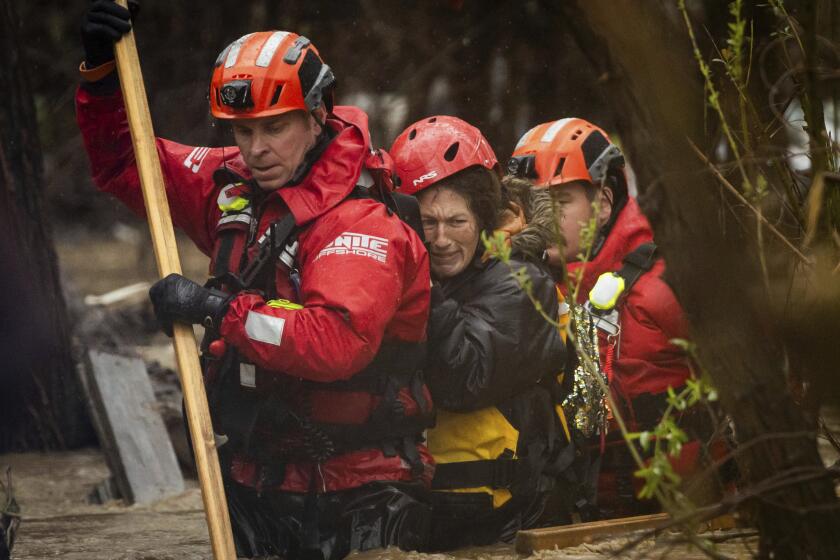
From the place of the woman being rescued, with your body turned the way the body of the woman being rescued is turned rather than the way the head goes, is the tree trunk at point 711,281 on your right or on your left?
on your left

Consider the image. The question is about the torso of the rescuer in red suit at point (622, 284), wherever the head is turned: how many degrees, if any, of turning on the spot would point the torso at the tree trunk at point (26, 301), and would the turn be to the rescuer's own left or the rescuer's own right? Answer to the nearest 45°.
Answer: approximately 45° to the rescuer's own right

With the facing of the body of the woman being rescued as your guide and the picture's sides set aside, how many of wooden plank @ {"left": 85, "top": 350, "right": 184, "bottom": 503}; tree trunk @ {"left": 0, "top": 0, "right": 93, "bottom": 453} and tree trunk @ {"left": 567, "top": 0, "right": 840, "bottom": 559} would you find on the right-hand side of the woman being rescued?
2

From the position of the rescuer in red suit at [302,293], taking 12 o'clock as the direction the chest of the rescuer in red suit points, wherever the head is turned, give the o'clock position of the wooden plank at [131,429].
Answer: The wooden plank is roughly at 4 o'clock from the rescuer in red suit.

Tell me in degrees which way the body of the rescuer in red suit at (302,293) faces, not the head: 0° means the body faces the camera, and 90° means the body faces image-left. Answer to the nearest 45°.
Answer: approximately 45°

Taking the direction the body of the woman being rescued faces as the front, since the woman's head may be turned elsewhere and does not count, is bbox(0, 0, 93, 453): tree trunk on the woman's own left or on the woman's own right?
on the woman's own right

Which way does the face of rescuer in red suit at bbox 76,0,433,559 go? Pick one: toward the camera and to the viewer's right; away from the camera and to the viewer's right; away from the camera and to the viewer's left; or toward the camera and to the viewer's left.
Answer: toward the camera and to the viewer's left

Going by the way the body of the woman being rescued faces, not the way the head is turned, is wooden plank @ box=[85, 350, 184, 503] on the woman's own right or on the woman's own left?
on the woman's own right
